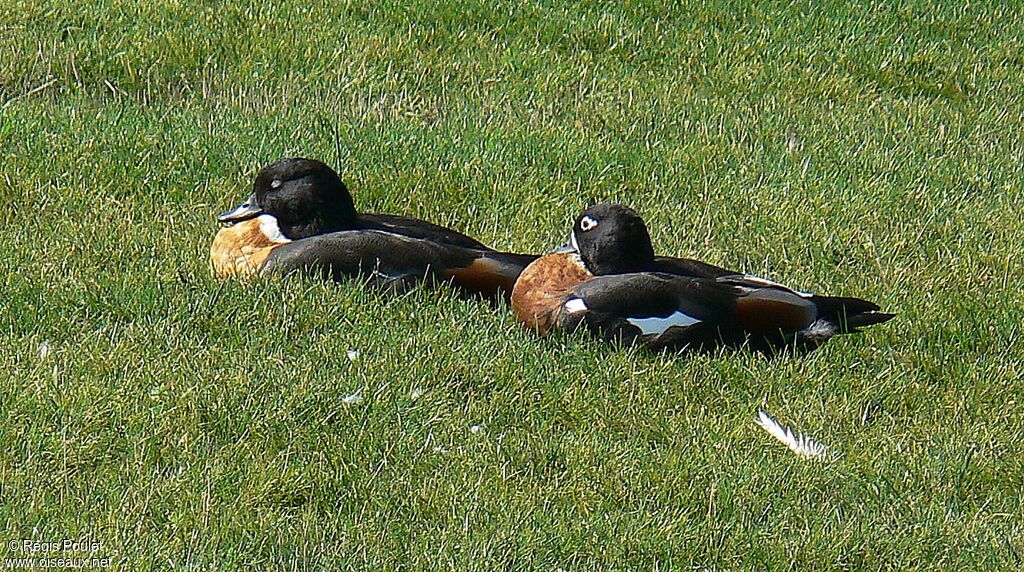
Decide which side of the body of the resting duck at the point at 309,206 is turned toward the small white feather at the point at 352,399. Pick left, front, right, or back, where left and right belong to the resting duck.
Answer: left

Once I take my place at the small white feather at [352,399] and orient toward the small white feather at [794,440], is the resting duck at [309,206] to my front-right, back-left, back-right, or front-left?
back-left

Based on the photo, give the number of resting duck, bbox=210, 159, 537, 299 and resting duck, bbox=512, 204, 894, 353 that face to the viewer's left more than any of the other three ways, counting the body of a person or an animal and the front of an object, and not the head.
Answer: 2

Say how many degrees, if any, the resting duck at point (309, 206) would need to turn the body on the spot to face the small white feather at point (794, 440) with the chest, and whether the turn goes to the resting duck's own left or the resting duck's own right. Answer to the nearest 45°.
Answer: approximately 135° to the resting duck's own left

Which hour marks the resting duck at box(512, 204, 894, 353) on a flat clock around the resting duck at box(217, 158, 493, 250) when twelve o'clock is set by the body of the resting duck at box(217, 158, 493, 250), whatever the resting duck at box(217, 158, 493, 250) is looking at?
the resting duck at box(512, 204, 894, 353) is roughly at 7 o'clock from the resting duck at box(217, 158, 493, 250).

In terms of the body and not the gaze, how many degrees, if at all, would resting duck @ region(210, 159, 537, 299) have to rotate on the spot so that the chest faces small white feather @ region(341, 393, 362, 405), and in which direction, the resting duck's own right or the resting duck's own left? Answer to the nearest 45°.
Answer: approximately 90° to the resting duck's own left

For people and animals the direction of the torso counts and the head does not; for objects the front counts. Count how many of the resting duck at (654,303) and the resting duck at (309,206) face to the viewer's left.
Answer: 2

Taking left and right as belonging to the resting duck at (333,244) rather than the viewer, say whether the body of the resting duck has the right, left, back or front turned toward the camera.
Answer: left

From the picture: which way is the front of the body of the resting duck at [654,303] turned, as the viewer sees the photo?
to the viewer's left

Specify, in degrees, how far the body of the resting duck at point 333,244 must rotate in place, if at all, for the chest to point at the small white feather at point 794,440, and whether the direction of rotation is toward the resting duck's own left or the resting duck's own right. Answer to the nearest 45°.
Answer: approximately 135° to the resting duck's own left

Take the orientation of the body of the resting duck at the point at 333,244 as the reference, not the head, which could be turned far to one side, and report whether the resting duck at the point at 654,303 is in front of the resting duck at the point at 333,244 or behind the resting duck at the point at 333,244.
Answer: behind
